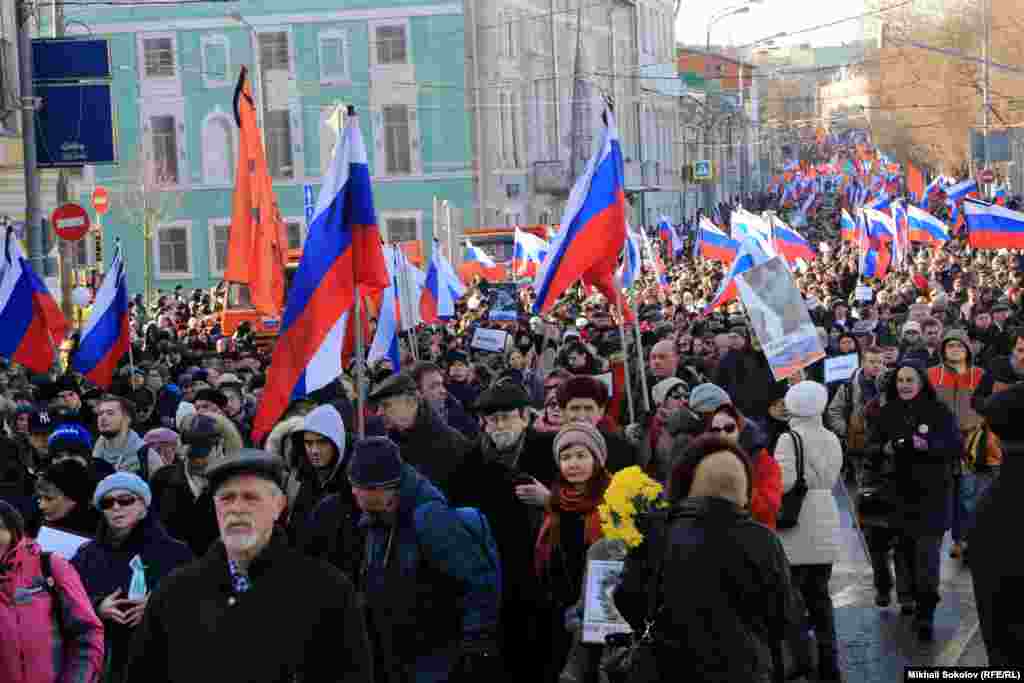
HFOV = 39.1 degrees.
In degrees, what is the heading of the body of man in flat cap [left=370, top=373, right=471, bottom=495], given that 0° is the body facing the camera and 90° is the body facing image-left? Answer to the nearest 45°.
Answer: approximately 45°

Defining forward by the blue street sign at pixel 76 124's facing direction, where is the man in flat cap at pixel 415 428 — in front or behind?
in front

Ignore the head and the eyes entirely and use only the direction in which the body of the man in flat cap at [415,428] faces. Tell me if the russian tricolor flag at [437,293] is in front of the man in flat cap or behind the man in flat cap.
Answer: behind

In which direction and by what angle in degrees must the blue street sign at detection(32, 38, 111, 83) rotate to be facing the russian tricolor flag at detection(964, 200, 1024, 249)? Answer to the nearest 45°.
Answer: approximately 90° to its left

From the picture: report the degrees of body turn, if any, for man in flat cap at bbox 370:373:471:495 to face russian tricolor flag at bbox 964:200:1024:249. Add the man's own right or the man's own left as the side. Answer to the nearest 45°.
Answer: approximately 180°

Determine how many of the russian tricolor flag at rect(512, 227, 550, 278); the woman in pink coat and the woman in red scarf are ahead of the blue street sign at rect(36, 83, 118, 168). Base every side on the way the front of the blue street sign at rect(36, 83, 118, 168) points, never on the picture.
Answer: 2

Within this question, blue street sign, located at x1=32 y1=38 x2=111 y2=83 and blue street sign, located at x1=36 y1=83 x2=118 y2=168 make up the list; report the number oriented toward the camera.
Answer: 2
